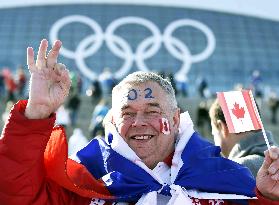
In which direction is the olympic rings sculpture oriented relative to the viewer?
toward the camera

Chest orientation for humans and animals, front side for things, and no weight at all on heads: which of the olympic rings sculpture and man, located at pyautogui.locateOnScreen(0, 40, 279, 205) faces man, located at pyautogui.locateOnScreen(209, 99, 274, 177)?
the olympic rings sculpture

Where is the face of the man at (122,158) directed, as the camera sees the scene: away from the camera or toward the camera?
toward the camera

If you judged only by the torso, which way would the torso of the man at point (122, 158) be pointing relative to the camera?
toward the camera

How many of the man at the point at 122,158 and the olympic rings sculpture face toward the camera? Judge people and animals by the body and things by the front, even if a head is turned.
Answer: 2

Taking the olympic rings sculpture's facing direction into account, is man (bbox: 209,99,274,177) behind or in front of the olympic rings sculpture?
in front

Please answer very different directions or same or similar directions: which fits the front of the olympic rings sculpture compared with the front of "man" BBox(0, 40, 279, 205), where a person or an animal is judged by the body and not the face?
same or similar directions

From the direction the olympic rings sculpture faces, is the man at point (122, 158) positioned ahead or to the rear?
ahead

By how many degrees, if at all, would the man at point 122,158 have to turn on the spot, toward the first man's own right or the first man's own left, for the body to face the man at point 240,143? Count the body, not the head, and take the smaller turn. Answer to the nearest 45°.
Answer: approximately 135° to the first man's own left

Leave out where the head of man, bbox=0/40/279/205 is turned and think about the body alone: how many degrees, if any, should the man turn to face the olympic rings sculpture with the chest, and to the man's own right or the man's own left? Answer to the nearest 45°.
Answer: approximately 180°
